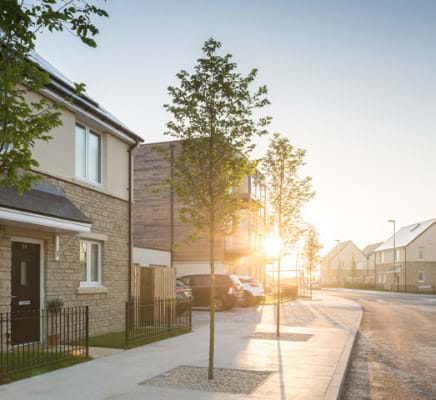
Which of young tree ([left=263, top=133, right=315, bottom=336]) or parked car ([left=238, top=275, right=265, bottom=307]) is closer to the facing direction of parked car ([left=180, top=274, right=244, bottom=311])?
the parked car

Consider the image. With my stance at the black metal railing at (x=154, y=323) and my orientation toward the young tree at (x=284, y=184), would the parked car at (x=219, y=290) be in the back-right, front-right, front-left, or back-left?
front-left

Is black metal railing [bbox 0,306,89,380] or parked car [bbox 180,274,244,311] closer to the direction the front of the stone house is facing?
the black metal railing

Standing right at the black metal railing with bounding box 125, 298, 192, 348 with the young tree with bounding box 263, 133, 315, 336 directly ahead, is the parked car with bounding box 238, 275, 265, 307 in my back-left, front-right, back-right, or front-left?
front-left

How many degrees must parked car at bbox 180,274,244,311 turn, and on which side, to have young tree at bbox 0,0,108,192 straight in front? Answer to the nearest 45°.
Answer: approximately 135° to its left

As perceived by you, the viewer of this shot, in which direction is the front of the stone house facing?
facing the viewer and to the right of the viewer

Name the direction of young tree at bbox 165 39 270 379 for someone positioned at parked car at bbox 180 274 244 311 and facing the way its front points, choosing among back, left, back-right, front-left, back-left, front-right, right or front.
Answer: back-left

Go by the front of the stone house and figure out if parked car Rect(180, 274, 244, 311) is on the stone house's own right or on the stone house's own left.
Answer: on the stone house's own left

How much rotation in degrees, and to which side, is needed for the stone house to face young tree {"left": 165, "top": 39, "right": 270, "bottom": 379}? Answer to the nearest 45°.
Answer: approximately 45° to its right

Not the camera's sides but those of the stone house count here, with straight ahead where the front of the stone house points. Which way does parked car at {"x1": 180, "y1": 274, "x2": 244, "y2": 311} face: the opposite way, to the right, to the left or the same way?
the opposite way

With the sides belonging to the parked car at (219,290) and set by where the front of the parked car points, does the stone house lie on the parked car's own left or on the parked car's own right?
on the parked car's own left
